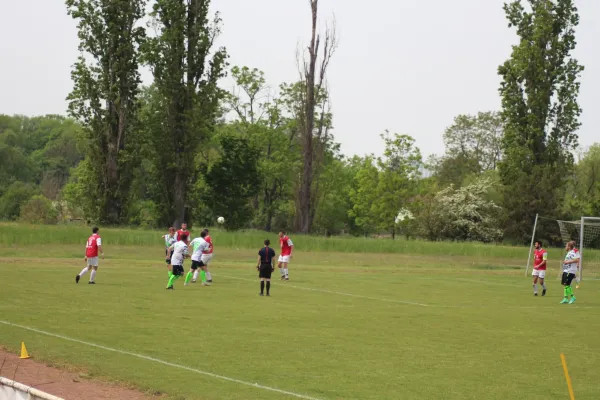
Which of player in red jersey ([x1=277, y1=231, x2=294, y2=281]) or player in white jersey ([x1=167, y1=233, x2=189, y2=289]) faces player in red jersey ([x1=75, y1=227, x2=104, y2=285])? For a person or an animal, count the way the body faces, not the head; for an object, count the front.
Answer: player in red jersey ([x1=277, y1=231, x2=294, y2=281])

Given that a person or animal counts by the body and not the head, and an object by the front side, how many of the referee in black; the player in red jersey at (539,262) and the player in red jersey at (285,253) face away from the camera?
1

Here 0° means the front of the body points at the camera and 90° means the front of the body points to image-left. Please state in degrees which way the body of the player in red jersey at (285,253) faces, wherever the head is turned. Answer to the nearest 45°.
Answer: approximately 45°

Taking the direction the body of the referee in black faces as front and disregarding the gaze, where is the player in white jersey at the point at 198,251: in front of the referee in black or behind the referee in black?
in front

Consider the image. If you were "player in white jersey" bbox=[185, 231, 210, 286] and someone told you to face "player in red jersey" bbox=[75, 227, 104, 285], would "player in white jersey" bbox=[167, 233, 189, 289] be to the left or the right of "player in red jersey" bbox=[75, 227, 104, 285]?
left

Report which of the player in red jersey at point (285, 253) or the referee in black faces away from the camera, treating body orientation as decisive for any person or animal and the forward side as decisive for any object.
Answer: the referee in black

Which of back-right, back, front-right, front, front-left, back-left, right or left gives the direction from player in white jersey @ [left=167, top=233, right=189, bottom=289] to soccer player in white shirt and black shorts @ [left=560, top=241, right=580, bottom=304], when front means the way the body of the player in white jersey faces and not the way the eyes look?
front-right

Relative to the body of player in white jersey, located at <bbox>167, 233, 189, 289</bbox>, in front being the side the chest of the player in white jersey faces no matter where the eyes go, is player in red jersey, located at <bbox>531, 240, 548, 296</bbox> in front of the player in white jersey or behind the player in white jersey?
in front

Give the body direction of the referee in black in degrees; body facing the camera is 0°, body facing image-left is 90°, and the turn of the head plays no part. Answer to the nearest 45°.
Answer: approximately 180°

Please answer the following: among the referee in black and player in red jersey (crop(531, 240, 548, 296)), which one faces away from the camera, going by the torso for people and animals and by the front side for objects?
the referee in black

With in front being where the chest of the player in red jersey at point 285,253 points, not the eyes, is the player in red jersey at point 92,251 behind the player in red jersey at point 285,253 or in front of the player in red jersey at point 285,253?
in front

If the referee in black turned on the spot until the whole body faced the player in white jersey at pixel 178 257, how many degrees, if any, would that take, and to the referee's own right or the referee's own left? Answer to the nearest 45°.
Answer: approximately 90° to the referee's own left

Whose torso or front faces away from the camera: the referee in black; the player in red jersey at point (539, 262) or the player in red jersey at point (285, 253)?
the referee in black

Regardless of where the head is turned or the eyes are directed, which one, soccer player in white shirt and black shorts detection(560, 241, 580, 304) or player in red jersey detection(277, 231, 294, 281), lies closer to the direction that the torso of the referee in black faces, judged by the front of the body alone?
the player in red jersey
